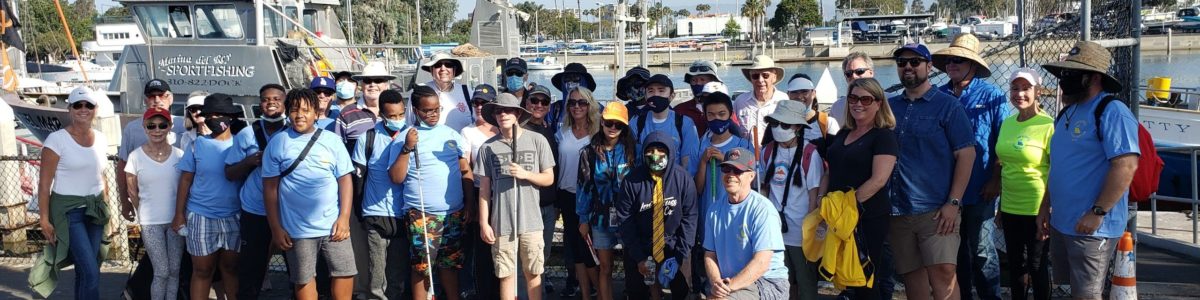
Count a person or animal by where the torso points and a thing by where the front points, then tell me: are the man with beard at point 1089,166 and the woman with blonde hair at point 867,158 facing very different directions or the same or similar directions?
same or similar directions

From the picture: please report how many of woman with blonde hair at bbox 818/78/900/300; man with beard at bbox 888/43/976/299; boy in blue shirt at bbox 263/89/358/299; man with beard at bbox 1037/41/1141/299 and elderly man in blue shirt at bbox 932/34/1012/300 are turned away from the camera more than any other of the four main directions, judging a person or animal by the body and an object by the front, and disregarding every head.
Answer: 0

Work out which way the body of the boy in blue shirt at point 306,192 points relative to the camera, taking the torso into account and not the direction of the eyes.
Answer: toward the camera

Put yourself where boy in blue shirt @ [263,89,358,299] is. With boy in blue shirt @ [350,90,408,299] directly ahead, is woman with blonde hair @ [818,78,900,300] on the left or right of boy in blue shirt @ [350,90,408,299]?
right

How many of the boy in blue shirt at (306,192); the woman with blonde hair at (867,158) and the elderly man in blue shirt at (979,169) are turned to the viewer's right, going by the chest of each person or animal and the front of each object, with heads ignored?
0

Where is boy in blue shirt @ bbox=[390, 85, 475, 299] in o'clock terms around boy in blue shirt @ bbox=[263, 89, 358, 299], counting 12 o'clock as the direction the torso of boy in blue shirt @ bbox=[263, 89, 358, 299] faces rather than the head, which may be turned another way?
boy in blue shirt @ bbox=[390, 85, 475, 299] is roughly at 9 o'clock from boy in blue shirt @ bbox=[263, 89, 358, 299].

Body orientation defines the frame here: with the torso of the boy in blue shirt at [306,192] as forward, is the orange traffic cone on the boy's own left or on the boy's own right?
on the boy's own left

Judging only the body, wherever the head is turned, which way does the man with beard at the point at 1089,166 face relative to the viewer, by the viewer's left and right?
facing the viewer and to the left of the viewer

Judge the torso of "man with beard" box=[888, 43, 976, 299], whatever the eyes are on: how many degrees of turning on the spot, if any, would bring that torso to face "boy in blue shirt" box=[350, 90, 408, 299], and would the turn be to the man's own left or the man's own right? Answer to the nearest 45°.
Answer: approximately 45° to the man's own right

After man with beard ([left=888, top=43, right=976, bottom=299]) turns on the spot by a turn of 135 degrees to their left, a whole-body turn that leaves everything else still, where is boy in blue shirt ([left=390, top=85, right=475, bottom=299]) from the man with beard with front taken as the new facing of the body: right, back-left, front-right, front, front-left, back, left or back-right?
back

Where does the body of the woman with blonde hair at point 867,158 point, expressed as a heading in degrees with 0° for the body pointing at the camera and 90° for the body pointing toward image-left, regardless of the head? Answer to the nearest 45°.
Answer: approximately 45°

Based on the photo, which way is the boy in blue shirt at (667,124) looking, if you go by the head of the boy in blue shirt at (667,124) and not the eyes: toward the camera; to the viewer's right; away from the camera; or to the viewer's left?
toward the camera

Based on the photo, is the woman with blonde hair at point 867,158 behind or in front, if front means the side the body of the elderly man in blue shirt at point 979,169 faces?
in front

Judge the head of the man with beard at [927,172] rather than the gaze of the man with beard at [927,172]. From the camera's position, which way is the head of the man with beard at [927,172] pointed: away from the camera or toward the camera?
toward the camera

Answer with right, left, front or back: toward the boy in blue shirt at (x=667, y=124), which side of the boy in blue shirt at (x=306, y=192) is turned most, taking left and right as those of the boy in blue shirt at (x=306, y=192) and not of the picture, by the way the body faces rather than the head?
left

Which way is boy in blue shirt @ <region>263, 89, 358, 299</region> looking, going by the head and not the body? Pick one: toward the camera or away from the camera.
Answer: toward the camera

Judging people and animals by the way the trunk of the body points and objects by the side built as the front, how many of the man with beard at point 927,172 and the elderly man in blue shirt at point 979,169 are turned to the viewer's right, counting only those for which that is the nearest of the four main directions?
0

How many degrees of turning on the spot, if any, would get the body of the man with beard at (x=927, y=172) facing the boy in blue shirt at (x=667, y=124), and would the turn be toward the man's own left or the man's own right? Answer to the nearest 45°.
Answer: approximately 45° to the man's own right
